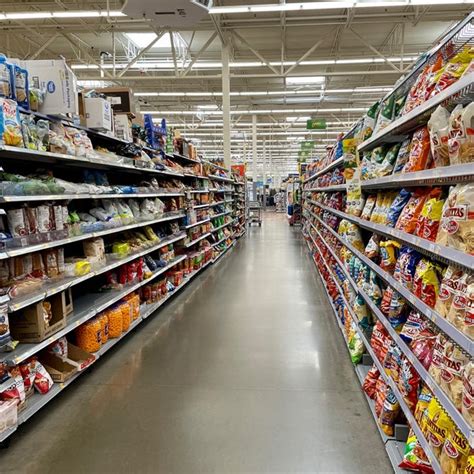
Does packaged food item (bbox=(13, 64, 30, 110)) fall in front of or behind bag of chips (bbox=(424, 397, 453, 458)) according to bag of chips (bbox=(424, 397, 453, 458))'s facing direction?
in front

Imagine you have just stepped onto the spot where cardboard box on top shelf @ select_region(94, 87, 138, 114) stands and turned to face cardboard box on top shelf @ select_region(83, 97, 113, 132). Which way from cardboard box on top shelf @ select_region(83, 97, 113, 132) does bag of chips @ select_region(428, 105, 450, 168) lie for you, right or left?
left

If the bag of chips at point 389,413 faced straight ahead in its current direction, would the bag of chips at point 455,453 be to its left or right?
on its left

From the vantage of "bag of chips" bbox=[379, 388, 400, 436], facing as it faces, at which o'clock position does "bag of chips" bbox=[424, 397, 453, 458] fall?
"bag of chips" bbox=[424, 397, 453, 458] is roughly at 10 o'clock from "bag of chips" bbox=[379, 388, 400, 436].

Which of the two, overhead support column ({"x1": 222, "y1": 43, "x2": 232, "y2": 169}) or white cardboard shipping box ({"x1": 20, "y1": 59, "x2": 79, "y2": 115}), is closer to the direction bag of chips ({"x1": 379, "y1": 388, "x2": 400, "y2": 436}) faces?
the white cardboard shipping box

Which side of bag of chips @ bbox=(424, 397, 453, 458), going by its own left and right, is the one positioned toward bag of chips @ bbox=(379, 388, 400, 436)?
right

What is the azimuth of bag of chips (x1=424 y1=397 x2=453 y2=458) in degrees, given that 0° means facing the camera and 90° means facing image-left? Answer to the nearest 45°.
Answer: approximately 45°

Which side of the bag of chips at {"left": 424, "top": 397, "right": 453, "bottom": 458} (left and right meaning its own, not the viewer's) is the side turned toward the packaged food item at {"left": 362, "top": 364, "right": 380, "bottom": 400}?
right
